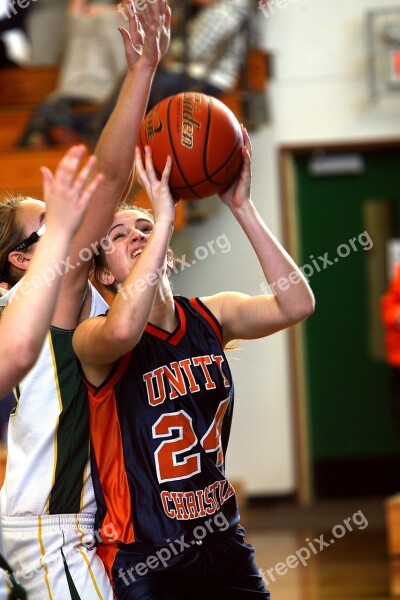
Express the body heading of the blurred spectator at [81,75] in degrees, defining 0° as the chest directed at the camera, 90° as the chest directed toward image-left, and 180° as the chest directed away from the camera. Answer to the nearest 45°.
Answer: approximately 45°

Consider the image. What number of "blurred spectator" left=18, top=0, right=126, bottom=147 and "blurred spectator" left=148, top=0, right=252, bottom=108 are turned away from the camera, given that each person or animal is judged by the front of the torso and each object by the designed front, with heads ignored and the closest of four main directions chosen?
0

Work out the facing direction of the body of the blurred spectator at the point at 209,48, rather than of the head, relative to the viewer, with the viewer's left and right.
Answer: facing the viewer and to the left of the viewer

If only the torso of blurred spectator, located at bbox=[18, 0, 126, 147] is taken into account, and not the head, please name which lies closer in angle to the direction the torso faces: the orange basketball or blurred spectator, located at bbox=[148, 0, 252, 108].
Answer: the orange basketball

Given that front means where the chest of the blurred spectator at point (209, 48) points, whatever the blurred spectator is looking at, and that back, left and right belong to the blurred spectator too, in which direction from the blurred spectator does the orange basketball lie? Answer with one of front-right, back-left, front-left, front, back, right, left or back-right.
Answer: front-left

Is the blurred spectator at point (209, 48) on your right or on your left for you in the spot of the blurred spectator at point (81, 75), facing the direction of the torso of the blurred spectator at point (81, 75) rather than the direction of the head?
on your left

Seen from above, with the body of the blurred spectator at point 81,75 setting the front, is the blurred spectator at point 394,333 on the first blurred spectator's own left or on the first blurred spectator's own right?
on the first blurred spectator's own left
